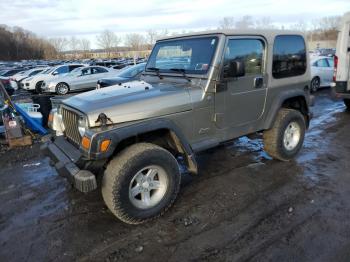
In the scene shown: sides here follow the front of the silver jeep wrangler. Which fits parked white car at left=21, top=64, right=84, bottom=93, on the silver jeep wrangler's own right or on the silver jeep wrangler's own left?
on the silver jeep wrangler's own right

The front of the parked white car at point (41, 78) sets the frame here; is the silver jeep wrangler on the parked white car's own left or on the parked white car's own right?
on the parked white car's own left

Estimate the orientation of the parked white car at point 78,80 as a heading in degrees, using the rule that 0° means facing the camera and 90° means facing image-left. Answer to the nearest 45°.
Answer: approximately 45°

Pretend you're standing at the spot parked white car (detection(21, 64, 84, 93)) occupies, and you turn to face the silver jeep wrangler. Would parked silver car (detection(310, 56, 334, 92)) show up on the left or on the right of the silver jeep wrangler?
left

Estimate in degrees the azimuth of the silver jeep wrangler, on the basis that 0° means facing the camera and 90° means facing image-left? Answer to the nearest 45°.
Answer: approximately 45°

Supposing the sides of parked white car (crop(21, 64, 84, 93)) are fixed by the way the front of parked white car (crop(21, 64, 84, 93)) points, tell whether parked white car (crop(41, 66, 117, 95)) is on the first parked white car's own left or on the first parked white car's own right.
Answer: on the first parked white car's own left

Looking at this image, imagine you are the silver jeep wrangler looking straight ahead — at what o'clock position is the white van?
The white van is roughly at 6 o'clock from the silver jeep wrangler.
